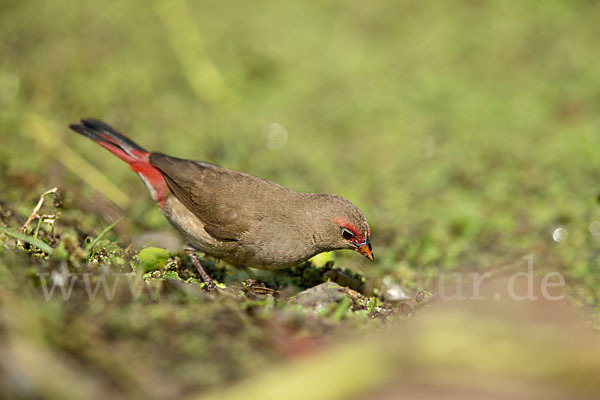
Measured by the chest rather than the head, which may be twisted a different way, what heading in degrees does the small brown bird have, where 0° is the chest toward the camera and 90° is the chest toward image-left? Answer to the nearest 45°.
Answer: approximately 270°

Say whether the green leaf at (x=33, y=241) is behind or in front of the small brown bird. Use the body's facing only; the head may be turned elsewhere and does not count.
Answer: behind

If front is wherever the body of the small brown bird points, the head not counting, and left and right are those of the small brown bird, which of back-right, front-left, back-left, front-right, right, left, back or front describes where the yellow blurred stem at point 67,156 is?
back-left
